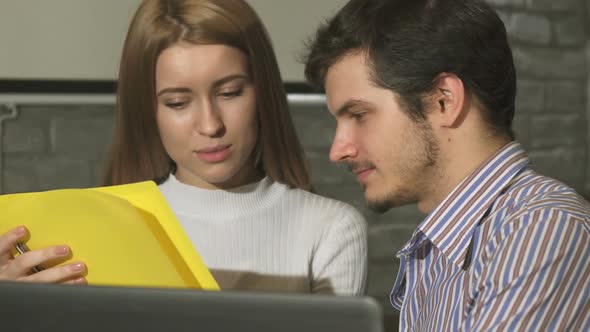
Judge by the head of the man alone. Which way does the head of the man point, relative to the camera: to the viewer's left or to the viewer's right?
to the viewer's left

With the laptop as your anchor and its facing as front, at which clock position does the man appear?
The man is roughly at 1 o'clock from the laptop.

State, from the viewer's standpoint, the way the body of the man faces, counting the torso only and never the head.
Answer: to the viewer's left

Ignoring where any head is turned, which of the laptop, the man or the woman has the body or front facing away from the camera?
the laptop

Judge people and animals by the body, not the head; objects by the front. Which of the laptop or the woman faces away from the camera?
the laptop

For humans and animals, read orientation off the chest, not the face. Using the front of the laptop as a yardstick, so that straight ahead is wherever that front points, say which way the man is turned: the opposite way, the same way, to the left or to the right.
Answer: to the left

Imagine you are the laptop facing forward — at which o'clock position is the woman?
The woman is roughly at 12 o'clock from the laptop.

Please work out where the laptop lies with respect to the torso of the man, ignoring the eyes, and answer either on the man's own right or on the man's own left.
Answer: on the man's own left

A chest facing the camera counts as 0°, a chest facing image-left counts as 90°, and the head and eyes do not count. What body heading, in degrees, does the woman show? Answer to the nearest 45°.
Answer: approximately 0°

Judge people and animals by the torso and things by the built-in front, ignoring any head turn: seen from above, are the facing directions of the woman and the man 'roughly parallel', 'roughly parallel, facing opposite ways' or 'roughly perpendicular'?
roughly perpendicular

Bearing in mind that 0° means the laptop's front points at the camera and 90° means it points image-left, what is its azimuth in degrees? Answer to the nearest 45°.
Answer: approximately 180°

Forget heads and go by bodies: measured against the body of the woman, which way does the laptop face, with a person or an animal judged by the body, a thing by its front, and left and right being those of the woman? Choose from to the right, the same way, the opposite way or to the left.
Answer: the opposite way
